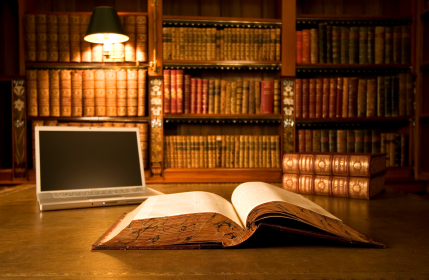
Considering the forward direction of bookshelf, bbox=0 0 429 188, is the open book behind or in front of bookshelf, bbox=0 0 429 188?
in front

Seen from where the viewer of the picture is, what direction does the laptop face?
facing the viewer
